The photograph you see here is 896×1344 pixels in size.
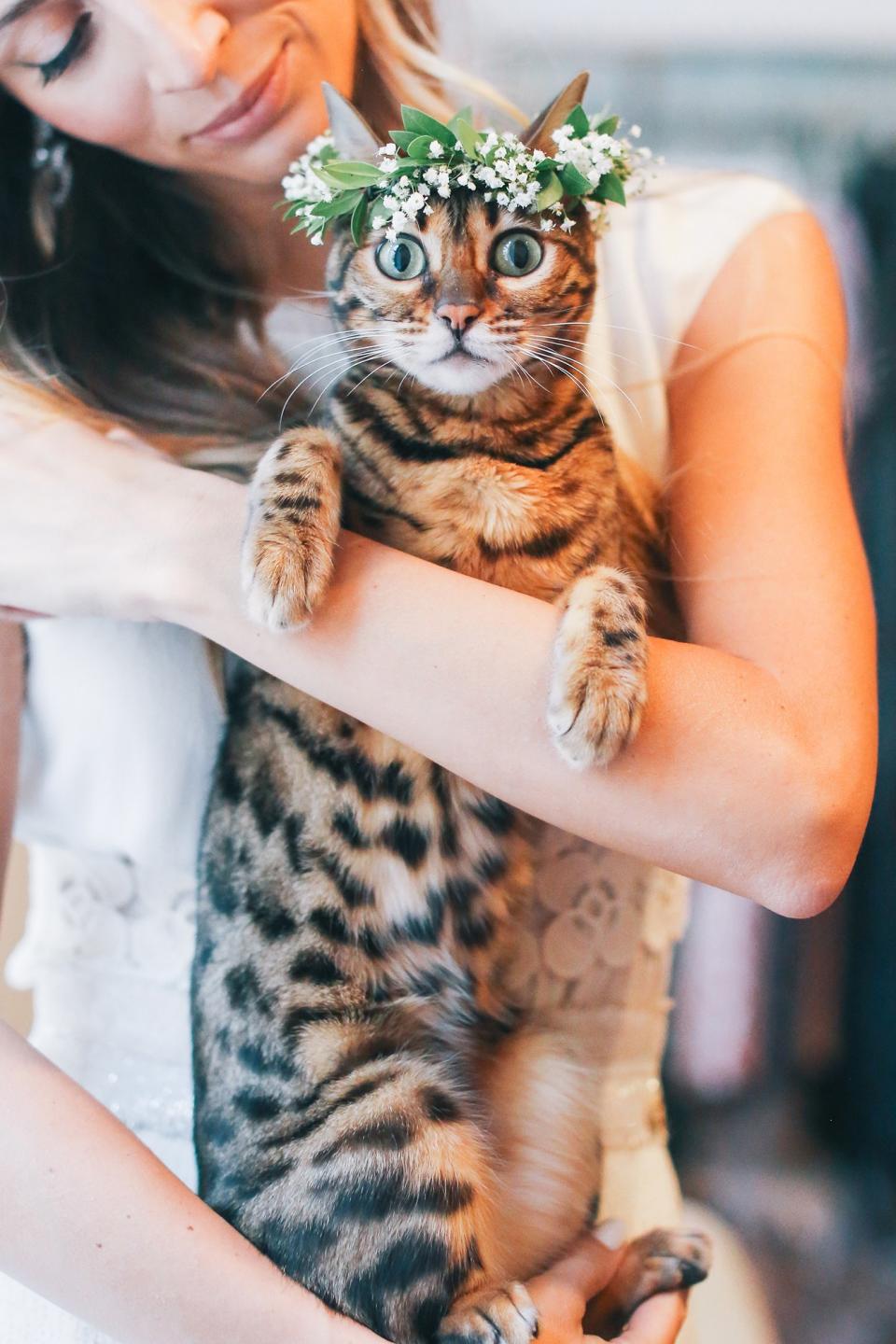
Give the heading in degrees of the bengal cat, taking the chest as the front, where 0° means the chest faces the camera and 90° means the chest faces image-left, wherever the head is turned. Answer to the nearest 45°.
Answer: approximately 0°
